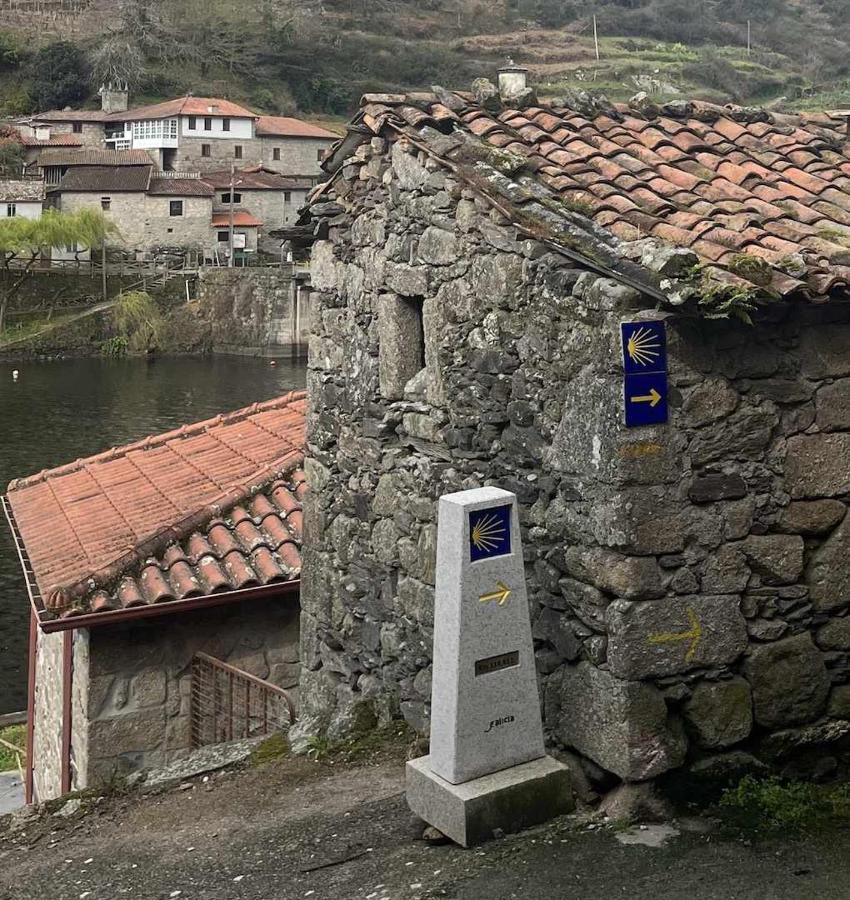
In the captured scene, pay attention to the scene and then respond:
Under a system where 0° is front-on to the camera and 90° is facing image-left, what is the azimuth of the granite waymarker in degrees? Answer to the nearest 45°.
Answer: approximately 315°
